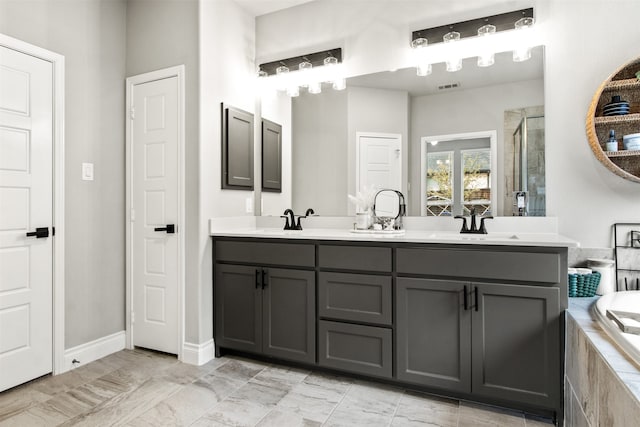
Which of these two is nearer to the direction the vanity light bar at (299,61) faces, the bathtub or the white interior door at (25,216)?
the white interior door

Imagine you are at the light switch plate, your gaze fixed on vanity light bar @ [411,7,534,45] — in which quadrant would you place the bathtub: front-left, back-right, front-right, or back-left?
front-right

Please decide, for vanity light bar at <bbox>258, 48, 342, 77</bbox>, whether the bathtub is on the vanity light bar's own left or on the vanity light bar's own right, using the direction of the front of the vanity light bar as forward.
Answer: on the vanity light bar's own left

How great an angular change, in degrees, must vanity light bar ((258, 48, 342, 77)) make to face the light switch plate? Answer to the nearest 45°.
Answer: approximately 45° to its right

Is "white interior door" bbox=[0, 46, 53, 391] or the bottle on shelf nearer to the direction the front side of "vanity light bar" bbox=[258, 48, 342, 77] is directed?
the white interior door

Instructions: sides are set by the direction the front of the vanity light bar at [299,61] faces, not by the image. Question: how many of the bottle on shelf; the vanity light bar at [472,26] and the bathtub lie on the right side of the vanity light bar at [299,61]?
0

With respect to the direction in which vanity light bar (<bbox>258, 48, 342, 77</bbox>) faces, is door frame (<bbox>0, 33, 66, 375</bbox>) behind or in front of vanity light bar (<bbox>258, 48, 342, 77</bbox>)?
in front

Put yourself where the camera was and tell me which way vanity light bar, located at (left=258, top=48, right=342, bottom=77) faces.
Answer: facing the viewer and to the left of the viewer

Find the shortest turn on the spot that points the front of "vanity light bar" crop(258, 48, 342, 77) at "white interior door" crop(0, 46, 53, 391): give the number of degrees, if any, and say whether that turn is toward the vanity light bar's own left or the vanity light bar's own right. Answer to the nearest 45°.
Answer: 0° — it already faces it

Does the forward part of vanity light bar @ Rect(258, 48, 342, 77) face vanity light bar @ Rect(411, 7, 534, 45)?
no

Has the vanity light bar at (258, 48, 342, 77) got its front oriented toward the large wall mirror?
no

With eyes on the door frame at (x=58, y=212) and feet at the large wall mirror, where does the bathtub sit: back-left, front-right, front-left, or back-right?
back-left

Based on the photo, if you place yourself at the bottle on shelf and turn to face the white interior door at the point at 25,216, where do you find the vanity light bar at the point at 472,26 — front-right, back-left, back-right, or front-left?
front-right

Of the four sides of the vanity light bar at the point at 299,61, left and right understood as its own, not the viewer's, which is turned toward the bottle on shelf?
left
